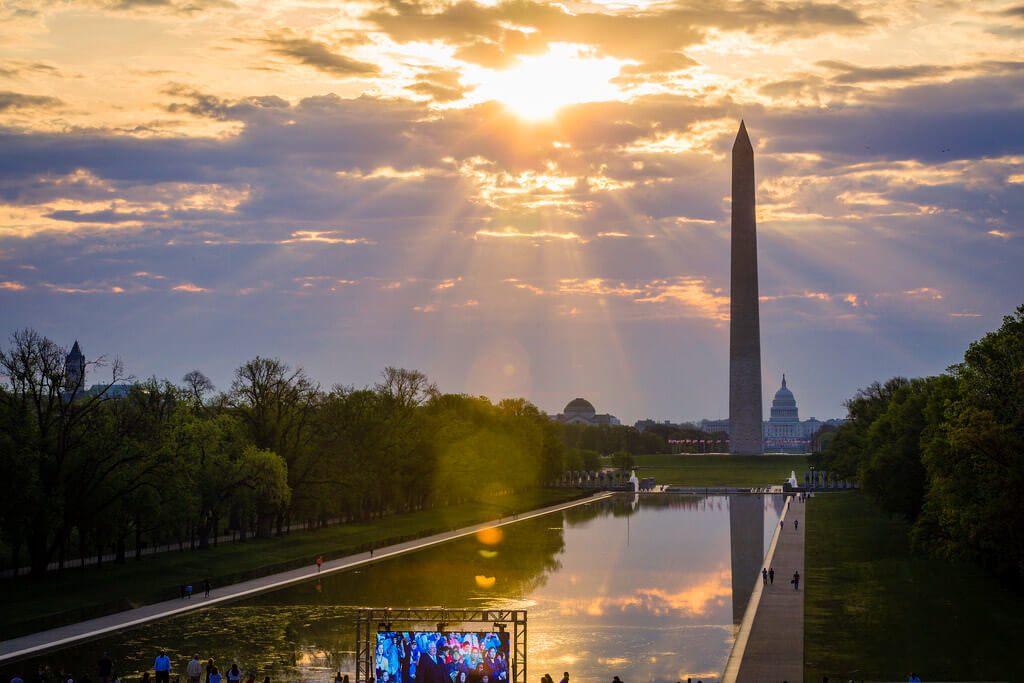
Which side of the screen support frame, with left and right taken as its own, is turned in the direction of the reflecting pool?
back

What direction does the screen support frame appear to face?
toward the camera

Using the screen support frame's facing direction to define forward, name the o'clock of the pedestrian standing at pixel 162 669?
The pedestrian standing is roughly at 3 o'clock from the screen support frame.

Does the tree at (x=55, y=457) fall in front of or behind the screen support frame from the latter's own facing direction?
behind
